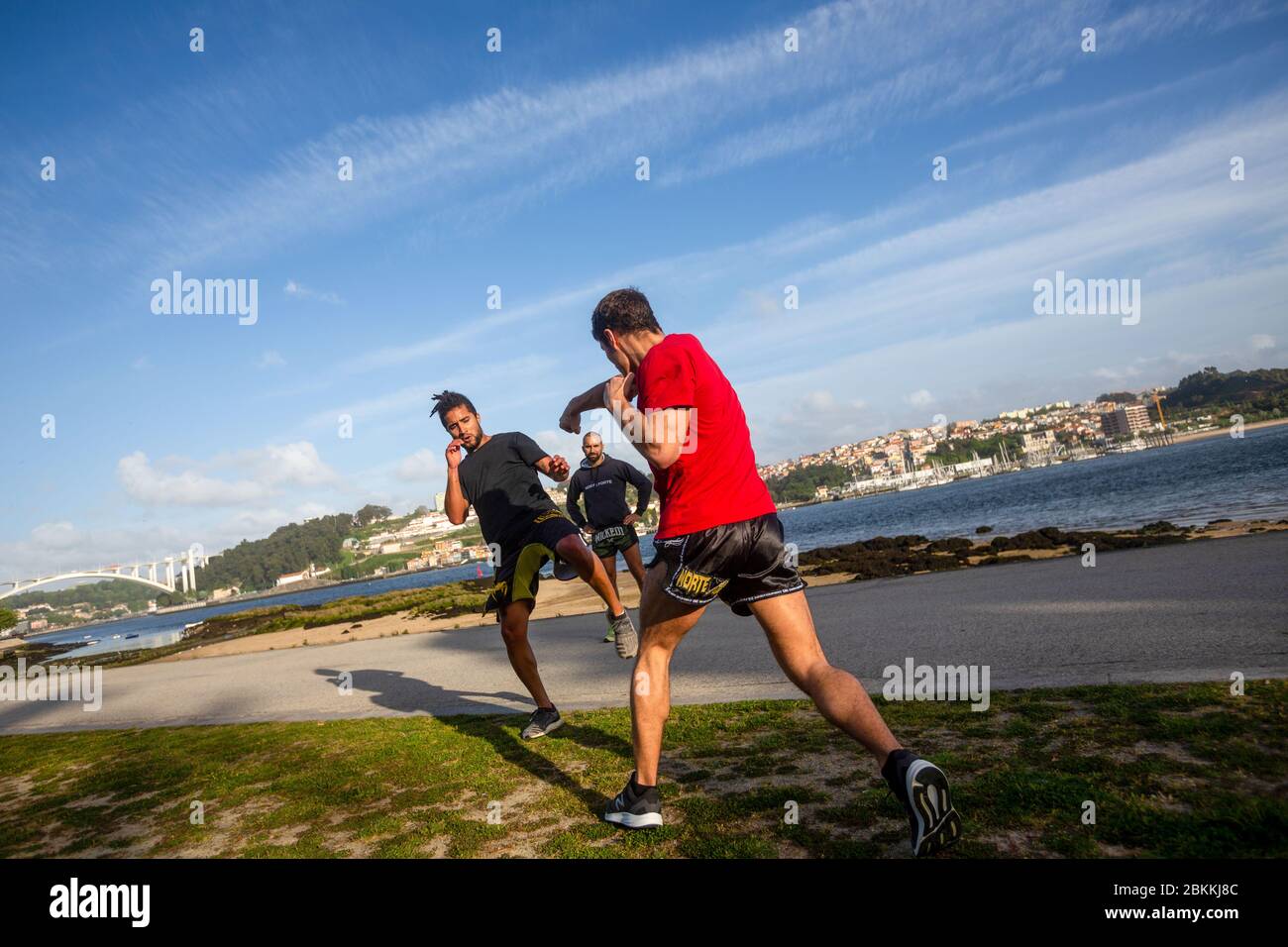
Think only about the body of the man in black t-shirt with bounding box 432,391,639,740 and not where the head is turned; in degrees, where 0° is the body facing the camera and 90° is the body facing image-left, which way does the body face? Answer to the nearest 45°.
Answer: approximately 0°

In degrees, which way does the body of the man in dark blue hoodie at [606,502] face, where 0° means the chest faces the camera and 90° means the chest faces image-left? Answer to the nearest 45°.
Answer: approximately 0°

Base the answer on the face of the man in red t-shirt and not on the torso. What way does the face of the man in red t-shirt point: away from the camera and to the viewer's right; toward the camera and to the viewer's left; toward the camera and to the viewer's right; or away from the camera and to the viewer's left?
away from the camera and to the viewer's left

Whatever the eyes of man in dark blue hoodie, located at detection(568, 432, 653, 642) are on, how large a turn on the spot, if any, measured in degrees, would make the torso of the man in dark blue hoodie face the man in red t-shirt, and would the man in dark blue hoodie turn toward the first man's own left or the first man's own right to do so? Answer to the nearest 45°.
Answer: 0° — they already face them

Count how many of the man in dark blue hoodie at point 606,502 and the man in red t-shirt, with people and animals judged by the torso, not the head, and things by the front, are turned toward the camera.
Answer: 1

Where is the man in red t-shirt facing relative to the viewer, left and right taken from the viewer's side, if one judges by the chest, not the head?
facing away from the viewer and to the left of the viewer
